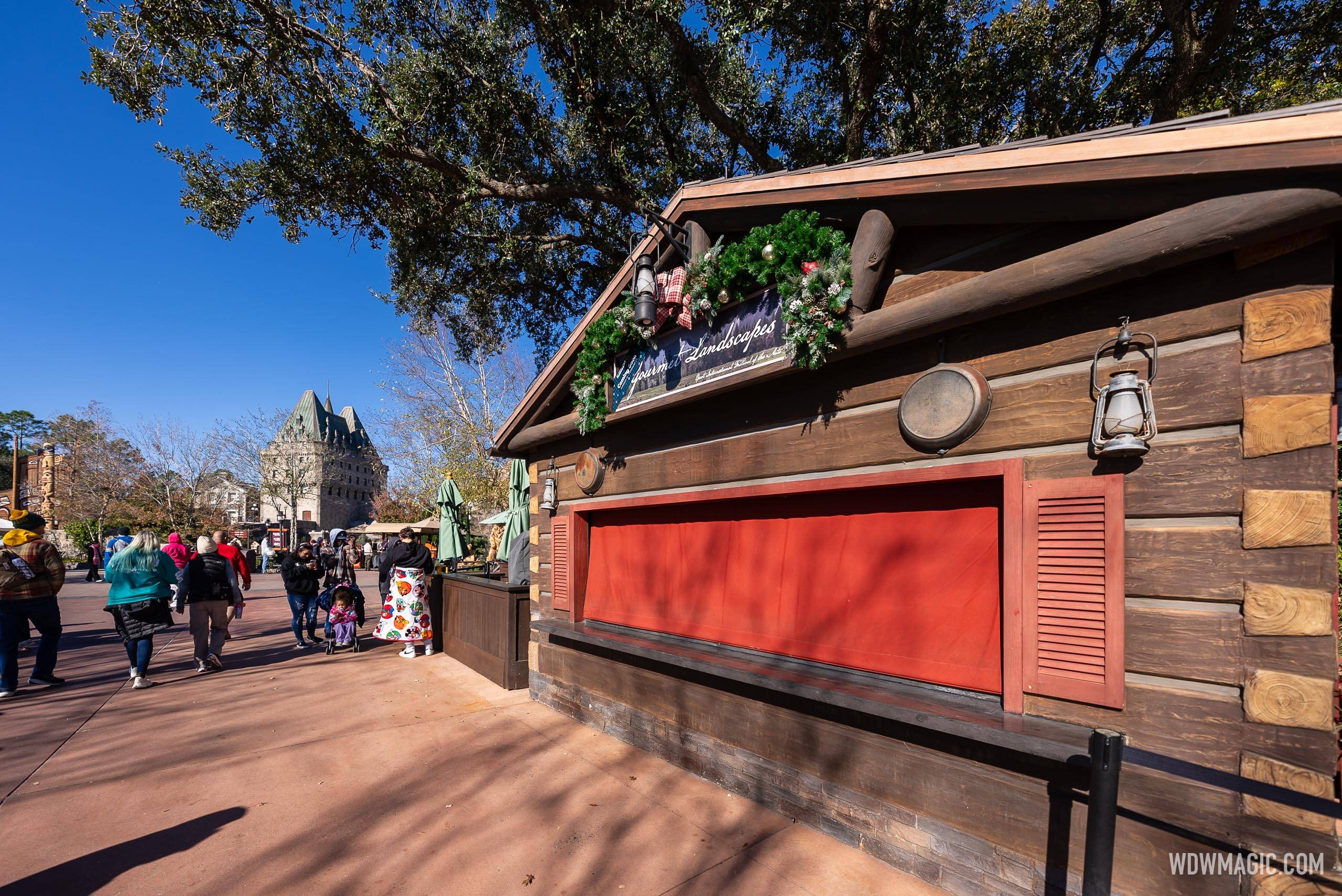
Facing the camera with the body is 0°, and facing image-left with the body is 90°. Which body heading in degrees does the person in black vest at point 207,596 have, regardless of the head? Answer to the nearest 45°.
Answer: approximately 180°

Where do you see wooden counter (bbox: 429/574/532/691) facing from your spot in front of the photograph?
facing the viewer and to the left of the viewer

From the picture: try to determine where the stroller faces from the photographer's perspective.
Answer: facing the viewer

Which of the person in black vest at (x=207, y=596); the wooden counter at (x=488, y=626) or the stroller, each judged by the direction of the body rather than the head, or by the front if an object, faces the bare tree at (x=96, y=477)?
the person in black vest

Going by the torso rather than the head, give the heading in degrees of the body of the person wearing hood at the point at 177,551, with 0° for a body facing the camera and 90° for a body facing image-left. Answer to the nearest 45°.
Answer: approximately 180°

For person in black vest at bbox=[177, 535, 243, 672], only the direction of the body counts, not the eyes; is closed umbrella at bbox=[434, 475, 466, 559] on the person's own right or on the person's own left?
on the person's own right

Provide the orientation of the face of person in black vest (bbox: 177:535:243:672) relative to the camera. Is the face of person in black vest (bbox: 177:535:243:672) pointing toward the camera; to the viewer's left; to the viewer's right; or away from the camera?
away from the camera

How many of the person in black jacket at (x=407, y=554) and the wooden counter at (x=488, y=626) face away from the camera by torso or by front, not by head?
1

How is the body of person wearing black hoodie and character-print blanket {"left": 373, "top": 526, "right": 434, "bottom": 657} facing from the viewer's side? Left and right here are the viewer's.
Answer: facing away from the viewer

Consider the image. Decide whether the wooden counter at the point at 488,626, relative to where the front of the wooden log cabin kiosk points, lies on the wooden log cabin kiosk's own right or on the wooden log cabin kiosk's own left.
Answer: on the wooden log cabin kiosk's own right
